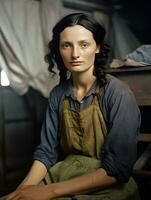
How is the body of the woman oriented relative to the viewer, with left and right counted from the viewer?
facing the viewer and to the left of the viewer

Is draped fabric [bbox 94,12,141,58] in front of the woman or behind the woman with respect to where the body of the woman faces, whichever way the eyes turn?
behind

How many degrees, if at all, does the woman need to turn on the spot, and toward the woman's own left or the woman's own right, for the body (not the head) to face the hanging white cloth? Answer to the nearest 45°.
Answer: approximately 90° to the woman's own right
